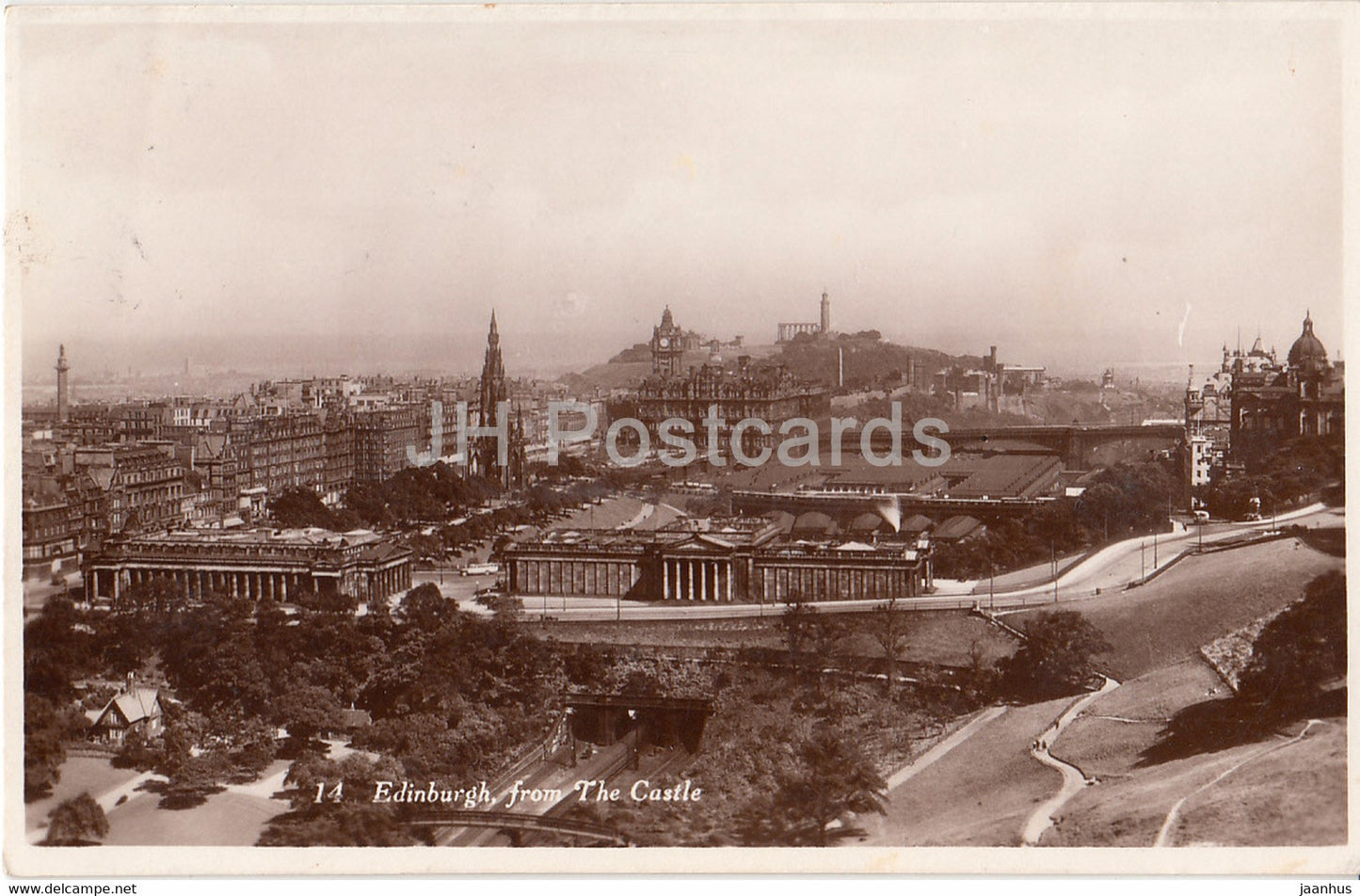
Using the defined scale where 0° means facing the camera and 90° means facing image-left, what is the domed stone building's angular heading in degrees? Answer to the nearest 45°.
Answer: approximately 45°

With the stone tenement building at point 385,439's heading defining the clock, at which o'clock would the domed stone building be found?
The domed stone building is roughly at 11 o'clock from the stone tenement building.

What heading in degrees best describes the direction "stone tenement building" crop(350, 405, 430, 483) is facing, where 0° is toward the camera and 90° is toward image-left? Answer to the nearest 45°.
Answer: approximately 315°

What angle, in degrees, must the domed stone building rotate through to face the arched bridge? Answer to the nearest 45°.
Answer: approximately 45° to its right

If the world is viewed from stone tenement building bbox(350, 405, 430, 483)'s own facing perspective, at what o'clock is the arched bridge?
The arched bridge is roughly at 11 o'clock from the stone tenement building.
